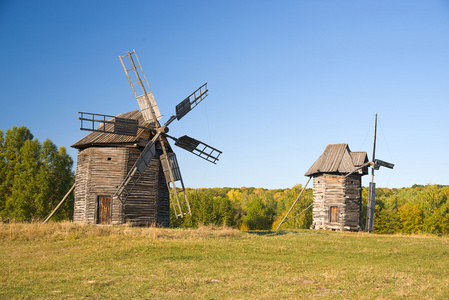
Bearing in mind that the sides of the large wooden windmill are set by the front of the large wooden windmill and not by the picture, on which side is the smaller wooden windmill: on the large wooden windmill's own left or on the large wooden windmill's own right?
on the large wooden windmill's own left

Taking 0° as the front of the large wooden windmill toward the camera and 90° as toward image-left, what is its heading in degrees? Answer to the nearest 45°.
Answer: approximately 315°
